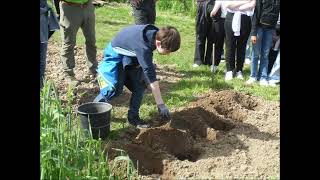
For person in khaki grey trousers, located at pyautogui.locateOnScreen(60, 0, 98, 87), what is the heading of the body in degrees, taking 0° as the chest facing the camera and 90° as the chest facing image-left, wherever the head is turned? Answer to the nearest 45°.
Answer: approximately 315°

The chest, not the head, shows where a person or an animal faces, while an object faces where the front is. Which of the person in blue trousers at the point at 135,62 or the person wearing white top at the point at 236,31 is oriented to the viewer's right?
the person in blue trousers

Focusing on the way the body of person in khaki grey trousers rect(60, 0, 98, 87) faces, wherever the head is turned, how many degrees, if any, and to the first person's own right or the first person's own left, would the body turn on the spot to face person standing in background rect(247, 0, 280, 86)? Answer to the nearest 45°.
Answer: approximately 45° to the first person's own left

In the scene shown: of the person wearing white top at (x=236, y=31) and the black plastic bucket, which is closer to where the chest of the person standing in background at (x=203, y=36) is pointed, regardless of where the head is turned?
the black plastic bucket

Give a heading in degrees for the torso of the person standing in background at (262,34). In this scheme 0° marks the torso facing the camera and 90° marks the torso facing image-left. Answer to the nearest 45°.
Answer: approximately 45°

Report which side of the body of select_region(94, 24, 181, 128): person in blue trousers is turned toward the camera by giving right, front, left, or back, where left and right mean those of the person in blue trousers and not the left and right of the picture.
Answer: right

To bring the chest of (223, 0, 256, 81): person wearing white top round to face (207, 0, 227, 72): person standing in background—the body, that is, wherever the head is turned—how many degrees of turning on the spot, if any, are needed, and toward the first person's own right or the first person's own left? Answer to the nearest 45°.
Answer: approximately 135° to the first person's own right

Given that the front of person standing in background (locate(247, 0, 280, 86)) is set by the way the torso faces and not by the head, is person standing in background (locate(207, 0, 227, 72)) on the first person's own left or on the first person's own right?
on the first person's own right

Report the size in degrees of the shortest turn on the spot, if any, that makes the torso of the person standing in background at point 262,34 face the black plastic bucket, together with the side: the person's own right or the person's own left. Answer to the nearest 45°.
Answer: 0° — they already face it
